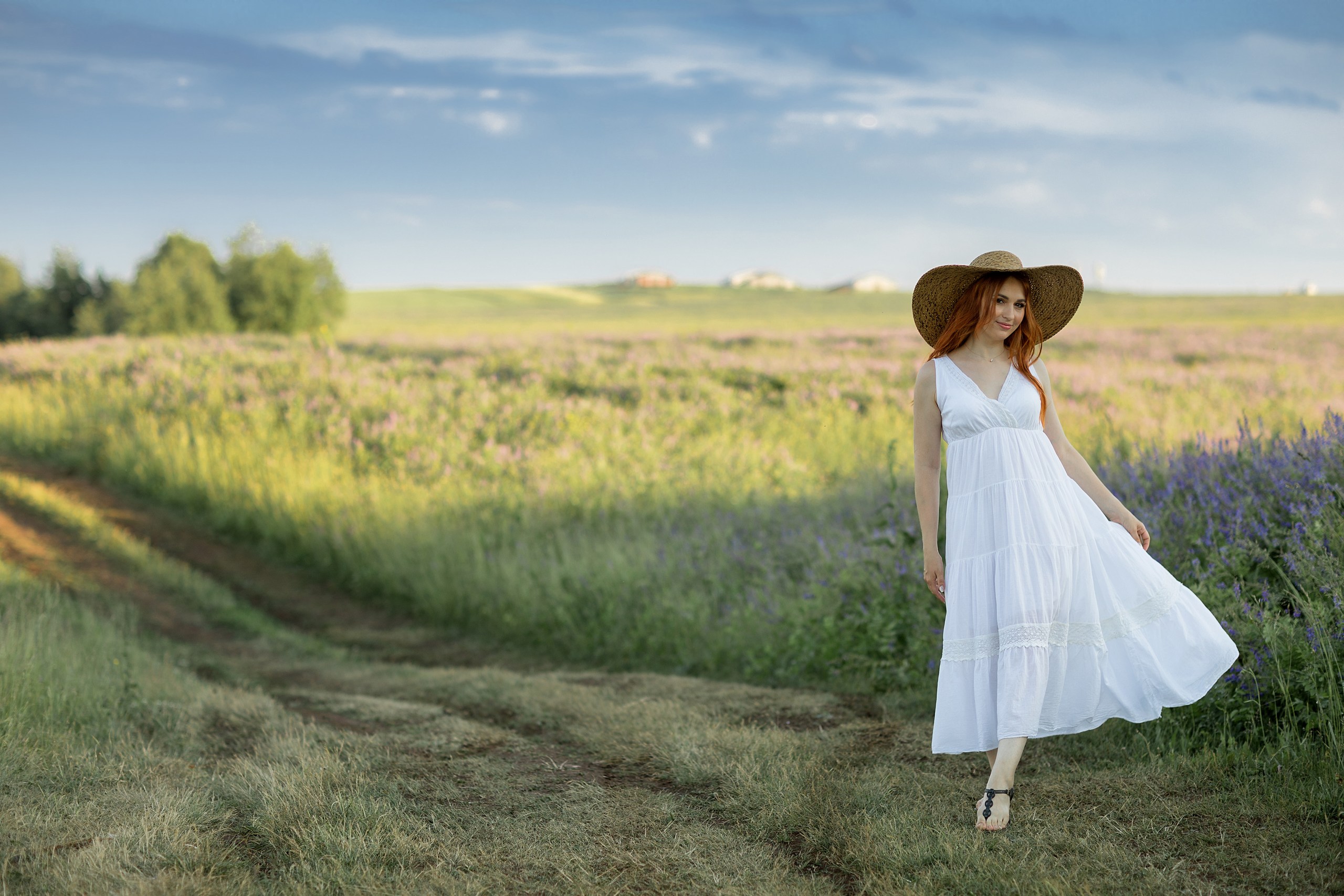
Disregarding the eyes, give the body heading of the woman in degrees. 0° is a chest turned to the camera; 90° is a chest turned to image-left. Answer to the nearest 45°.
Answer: approximately 0°

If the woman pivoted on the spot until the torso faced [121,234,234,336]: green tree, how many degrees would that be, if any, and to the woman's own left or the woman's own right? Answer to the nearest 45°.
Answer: approximately 135° to the woman's own right

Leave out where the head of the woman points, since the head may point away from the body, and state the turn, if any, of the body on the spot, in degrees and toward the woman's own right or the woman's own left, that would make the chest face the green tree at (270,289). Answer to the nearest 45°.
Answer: approximately 135° to the woman's own right
